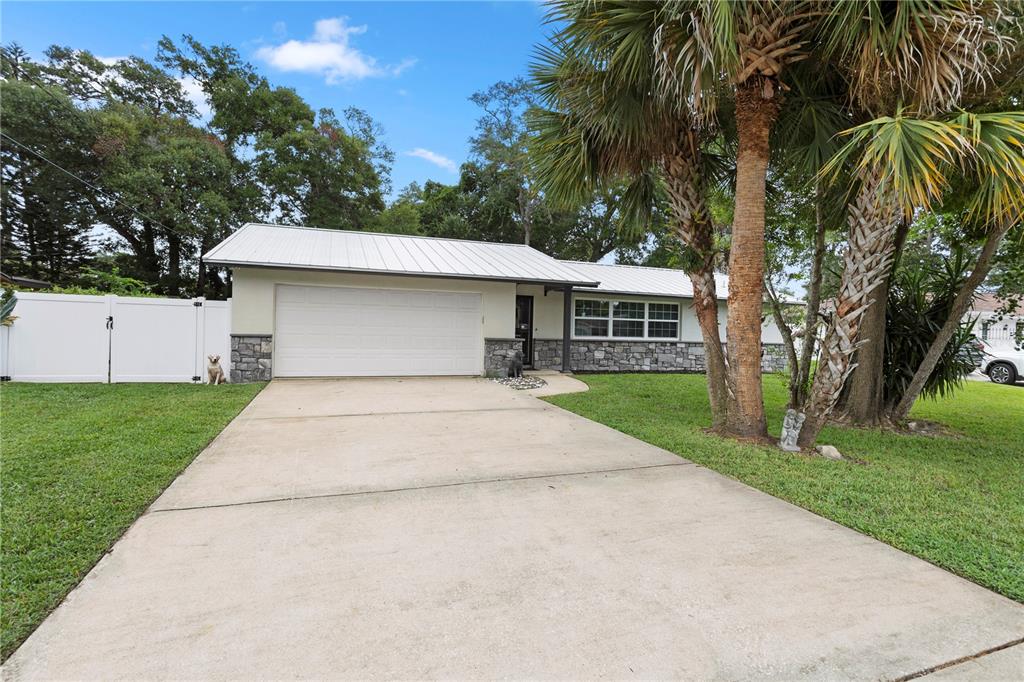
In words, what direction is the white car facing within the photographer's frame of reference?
facing to the left of the viewer

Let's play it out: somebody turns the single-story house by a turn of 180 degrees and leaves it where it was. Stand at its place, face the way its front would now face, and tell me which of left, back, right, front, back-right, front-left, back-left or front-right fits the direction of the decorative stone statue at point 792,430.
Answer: back-right

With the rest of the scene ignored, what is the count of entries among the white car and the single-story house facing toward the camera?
1

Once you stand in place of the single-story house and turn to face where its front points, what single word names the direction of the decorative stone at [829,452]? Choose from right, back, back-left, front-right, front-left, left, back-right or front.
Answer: front-left

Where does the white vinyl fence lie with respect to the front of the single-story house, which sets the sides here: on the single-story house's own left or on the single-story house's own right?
on the single-story house's own right

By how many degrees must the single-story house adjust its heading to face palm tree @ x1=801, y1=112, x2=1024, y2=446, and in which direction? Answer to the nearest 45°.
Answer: approximately 45° to its left

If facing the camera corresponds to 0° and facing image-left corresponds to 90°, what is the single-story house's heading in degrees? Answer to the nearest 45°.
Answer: approximately 0°
